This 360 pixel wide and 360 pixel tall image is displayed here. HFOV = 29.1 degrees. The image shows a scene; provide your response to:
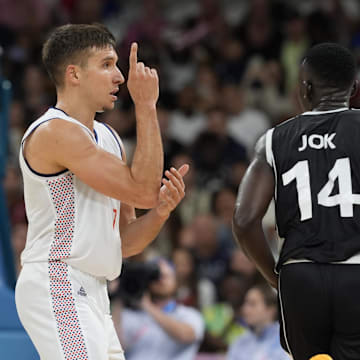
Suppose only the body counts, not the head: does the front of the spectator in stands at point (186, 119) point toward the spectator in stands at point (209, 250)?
yes

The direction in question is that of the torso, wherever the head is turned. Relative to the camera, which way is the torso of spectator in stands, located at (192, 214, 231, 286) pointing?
toward the camera

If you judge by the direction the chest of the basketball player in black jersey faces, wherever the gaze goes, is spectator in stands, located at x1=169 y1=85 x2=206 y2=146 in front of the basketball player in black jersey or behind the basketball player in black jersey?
in front

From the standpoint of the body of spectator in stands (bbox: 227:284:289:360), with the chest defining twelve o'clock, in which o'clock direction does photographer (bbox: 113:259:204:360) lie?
The photographer is roughly at 2 o'clock from the spectator in stands.

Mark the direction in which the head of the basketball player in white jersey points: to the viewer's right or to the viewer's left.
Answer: to the viewer's right

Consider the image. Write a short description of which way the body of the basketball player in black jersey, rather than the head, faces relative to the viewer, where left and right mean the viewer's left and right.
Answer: facing away from the viewer

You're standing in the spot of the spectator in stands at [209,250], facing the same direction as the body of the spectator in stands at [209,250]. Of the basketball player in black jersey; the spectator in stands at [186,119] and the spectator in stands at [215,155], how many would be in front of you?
1

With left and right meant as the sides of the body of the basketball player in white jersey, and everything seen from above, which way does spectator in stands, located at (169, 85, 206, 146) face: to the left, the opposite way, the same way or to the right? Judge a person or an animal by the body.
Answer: to the right

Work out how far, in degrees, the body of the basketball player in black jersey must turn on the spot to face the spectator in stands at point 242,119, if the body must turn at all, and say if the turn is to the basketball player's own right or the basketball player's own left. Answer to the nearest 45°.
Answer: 0° — they already face them

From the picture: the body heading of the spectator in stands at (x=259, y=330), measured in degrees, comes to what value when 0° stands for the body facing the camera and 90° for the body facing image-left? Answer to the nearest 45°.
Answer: approximately 45°

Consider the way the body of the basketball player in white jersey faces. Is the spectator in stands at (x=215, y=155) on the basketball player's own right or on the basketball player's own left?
on the basketball player's own left

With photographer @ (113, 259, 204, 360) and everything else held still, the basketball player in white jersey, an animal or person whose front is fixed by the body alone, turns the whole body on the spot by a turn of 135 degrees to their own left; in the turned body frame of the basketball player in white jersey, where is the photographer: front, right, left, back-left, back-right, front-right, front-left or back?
front-right

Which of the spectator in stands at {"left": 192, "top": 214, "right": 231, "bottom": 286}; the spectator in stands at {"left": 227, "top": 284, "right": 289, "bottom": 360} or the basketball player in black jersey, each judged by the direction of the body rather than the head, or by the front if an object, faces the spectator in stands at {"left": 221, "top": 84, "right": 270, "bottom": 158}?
the basketball player in black jersey

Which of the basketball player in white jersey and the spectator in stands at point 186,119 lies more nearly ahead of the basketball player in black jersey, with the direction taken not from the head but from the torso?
the spectator in stands

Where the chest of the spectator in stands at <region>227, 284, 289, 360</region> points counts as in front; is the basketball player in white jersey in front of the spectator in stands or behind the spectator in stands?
in front

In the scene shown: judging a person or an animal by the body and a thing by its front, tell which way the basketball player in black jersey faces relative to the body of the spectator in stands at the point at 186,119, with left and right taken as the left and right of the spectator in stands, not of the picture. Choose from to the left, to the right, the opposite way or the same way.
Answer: the opposite way

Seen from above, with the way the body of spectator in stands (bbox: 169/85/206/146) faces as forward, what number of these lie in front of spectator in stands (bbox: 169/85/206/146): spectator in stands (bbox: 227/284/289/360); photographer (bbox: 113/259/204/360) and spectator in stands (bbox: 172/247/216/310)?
3

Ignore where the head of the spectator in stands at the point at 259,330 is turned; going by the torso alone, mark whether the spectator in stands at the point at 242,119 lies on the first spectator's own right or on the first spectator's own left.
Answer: on the first spectator's own right

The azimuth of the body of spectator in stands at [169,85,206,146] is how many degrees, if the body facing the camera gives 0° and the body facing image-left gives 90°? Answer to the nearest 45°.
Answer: approximately 0°

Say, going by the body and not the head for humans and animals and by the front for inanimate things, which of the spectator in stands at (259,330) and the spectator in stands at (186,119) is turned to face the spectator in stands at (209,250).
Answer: the spectator in stands at (186,119)
